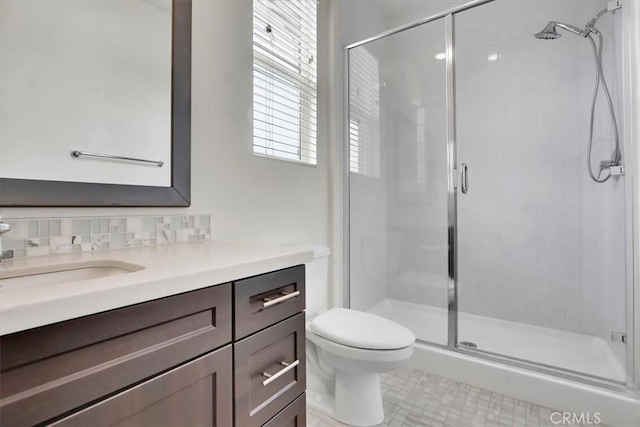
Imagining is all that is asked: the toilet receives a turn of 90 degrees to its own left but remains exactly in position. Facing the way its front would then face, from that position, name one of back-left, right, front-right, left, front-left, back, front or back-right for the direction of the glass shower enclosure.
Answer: front

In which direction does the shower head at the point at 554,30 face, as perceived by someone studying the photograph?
facing to the left of the viewer

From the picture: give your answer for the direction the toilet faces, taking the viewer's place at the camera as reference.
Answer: facing the viewer and to the right of the viewer

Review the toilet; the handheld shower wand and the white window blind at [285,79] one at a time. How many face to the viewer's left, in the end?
1

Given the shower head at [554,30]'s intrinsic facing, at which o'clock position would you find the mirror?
The mirror is roughly at 10 o'clock from the shower head.

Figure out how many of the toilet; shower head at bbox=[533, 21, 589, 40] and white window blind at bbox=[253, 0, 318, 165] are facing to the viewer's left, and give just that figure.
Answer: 1

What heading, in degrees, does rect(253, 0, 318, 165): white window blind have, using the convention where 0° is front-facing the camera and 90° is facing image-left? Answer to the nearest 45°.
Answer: approximately 315°

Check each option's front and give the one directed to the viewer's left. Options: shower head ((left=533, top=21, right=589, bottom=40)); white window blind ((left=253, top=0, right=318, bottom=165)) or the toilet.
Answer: the shower head

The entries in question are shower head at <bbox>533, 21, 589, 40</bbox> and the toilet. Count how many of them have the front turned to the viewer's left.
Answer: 1

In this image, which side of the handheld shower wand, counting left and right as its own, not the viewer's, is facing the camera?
left

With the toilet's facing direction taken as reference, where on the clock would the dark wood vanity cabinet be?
The dark wood vanity cabinet is roughly at 2 o'clock from the toilet.

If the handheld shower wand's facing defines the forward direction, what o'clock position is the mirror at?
The mirror is roughly at 10 o'clock from the handheld shower wand.
